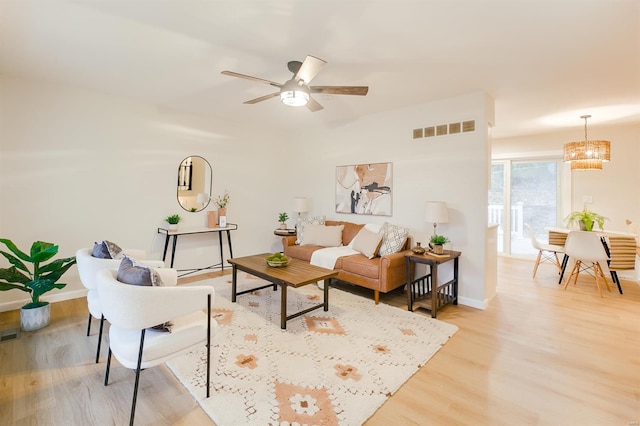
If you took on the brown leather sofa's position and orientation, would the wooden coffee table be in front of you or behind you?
in front

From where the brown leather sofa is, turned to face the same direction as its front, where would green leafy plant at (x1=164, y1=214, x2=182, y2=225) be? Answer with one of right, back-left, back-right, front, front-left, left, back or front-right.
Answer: front-right

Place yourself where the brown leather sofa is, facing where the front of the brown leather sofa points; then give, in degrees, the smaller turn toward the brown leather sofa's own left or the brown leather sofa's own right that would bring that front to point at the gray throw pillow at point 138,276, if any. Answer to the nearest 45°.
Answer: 0° — it already faces it

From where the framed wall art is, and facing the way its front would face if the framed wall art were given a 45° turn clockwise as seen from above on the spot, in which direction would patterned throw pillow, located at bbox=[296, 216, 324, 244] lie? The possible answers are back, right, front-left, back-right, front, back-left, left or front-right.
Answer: front

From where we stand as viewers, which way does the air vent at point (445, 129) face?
facing the viewer and to the left of the viewer

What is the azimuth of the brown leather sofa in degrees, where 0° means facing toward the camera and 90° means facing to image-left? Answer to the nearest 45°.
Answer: approximately 45°

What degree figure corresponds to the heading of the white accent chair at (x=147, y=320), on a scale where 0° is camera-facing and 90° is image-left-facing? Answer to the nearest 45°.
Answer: approximately 225°

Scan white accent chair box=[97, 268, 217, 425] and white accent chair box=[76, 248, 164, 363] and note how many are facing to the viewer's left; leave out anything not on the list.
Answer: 0

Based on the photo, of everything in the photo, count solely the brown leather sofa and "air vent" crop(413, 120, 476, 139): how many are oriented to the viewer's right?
0
